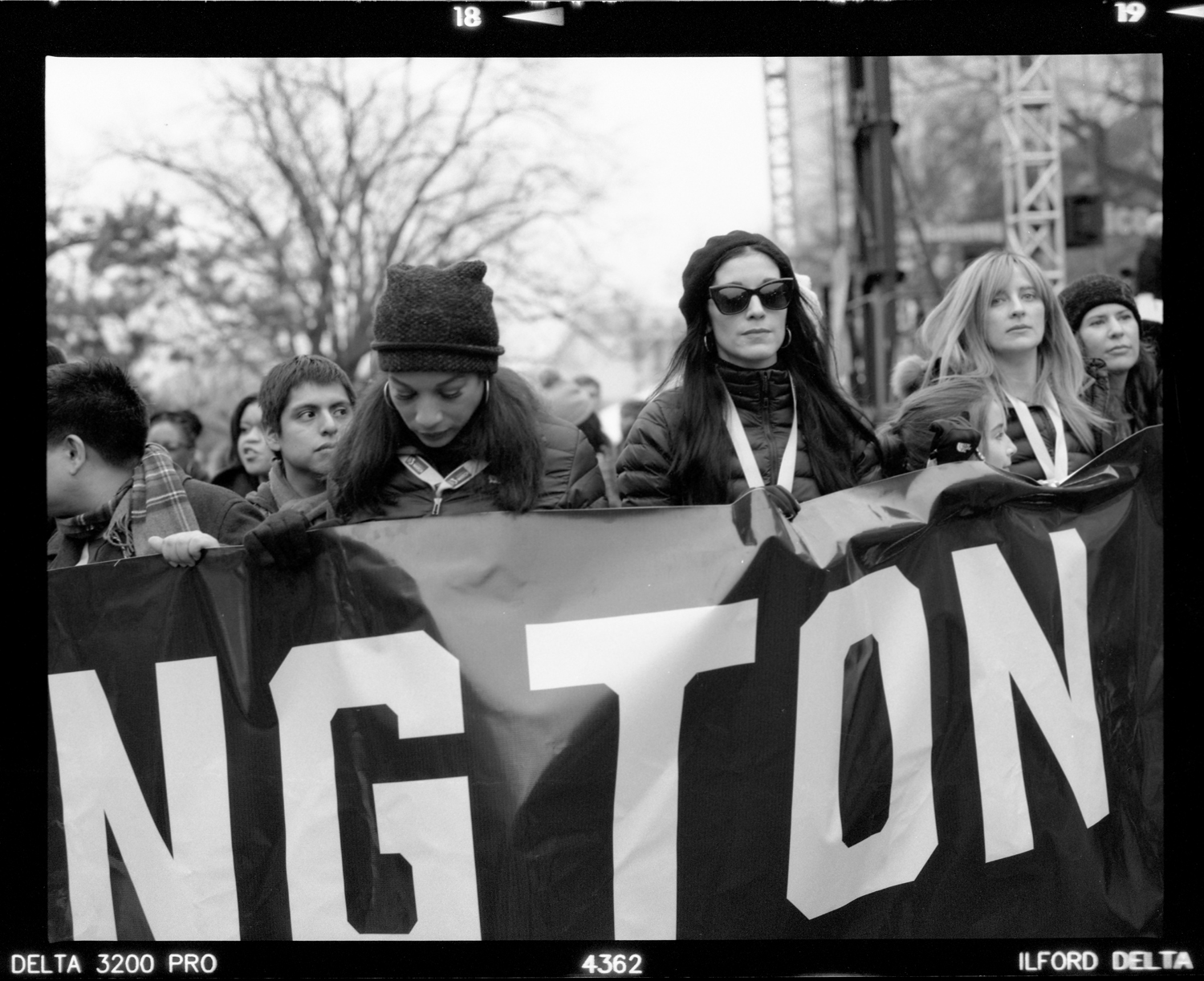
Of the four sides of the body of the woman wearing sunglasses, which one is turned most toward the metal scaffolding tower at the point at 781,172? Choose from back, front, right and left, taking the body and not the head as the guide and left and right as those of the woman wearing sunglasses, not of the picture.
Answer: back

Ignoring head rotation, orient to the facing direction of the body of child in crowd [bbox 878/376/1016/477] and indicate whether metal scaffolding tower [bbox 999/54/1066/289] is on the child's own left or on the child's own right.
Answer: on the child's own left

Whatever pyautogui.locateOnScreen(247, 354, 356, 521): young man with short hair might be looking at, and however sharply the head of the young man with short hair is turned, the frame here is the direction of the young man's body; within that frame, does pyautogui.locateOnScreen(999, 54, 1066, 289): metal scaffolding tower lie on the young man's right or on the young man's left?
on the young man's left

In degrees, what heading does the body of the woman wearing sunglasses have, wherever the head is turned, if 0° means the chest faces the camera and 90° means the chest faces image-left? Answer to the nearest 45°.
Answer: approximately 0°
